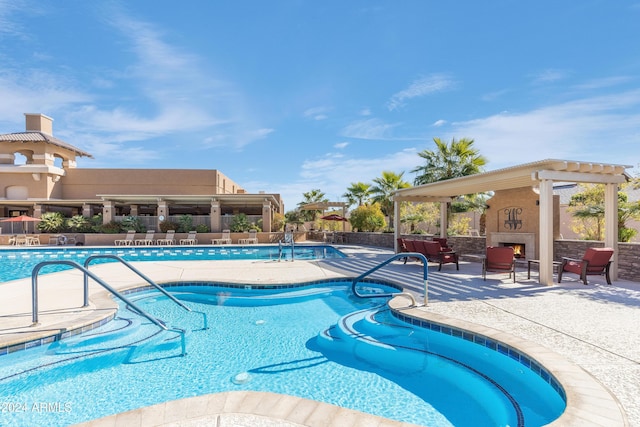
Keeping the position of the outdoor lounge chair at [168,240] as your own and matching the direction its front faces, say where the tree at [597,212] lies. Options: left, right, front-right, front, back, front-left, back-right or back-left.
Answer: left

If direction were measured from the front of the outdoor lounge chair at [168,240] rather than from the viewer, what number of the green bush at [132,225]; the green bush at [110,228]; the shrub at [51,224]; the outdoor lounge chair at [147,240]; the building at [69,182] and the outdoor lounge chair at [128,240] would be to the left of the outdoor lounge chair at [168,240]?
0

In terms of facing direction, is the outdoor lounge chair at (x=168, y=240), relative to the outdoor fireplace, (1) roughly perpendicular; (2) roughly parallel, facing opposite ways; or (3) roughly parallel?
roughly parallel

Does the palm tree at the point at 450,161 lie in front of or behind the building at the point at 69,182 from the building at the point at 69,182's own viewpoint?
in front

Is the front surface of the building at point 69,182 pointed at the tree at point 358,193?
no

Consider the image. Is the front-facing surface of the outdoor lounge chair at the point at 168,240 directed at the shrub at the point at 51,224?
no

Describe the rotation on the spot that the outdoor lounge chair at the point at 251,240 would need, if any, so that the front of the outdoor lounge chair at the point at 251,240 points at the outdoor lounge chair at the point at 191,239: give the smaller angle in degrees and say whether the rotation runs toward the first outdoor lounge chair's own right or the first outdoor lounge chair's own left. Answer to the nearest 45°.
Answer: approximately 45° to the first outdoor lounge chair's own right

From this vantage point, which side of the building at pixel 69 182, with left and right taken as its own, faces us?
front

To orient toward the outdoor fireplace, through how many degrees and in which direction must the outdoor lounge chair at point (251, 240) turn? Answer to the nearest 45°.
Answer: approximately 90° to its left

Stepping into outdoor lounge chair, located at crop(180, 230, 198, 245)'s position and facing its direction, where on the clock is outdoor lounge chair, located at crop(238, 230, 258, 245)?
outdoor lounge chair, located at crop(238, 230, 258, 245) is roughly at 8 o'clock from outdoor lounge chair, located at crop(180, 230, 198, 245).

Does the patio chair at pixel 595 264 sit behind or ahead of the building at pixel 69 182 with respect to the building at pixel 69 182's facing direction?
ahead

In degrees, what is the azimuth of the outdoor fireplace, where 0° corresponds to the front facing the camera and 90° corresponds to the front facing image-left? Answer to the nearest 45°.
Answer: approximately 0°
